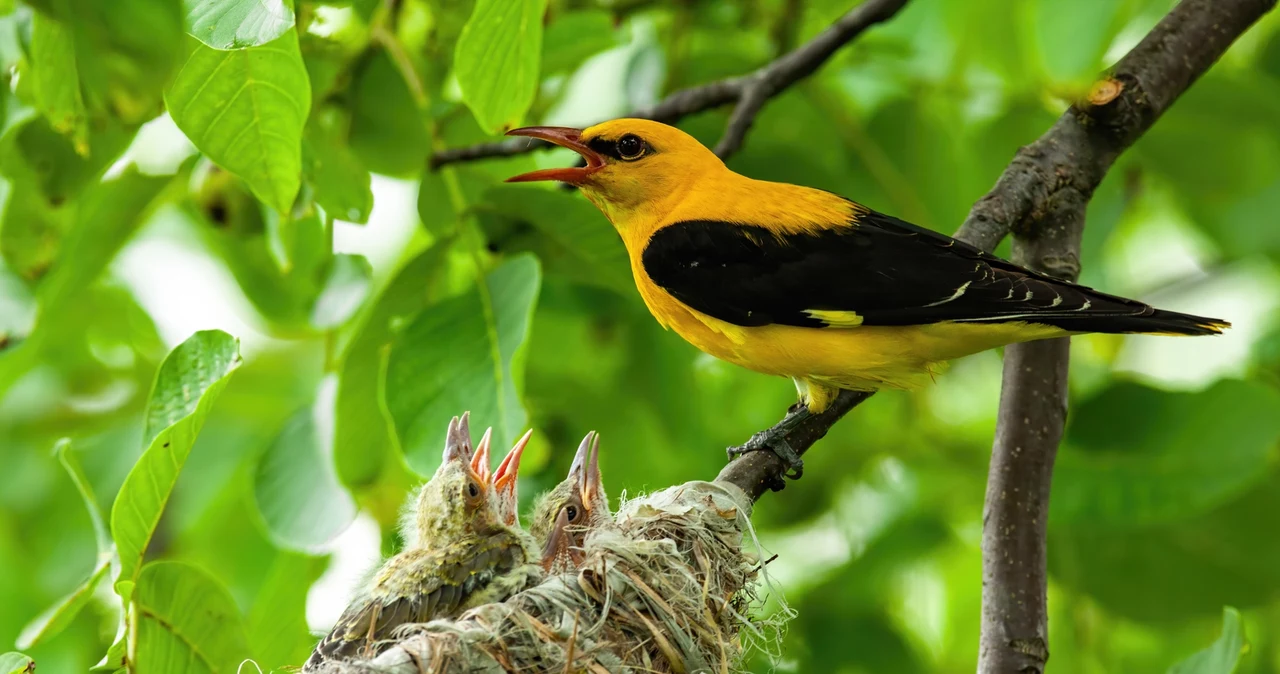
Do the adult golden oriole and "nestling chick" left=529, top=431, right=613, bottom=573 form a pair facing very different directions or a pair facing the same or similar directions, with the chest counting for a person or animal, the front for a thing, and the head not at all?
very different directions

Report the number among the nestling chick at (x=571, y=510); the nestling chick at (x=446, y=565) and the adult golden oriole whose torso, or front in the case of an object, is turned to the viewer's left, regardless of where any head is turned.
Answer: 1

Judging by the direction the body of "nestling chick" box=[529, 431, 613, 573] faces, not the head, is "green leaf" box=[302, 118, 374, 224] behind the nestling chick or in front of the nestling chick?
behind

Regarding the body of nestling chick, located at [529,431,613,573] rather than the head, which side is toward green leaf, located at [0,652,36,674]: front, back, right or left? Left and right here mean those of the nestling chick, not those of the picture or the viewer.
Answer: right

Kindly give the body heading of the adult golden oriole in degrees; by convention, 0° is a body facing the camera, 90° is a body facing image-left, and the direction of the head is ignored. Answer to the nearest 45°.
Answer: approximately 90°

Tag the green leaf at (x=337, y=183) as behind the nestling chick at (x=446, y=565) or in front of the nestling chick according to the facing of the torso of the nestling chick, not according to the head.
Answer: behind

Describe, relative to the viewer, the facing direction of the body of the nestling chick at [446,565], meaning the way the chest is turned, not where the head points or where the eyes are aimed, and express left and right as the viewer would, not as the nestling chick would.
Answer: facing to the right of the viewer
